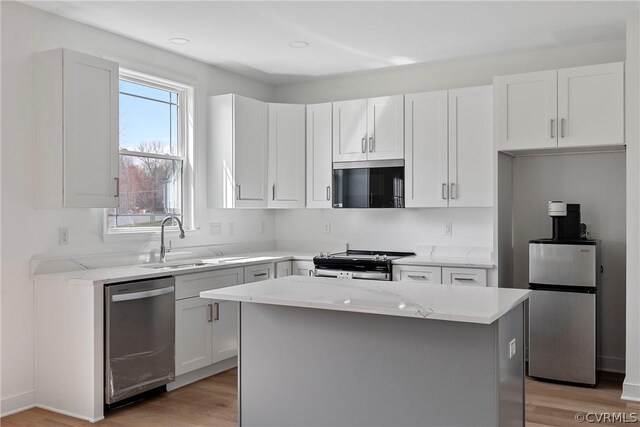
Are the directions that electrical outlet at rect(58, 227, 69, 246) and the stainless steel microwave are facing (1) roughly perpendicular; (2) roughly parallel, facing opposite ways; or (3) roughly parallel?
roughly perpendicular

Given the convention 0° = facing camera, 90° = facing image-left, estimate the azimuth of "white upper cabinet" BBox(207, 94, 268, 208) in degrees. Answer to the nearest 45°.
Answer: approximately 315°

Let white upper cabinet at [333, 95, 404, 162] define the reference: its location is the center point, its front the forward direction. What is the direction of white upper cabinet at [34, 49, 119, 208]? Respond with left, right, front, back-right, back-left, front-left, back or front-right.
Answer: front-right

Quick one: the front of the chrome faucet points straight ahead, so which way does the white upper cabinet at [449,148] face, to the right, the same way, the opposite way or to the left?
to the right

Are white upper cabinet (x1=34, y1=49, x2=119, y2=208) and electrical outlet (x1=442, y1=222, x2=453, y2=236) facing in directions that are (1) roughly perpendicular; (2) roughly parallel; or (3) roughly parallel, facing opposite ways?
roughly perpendicular

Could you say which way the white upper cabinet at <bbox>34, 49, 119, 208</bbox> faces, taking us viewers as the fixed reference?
facing the viewer and to the right of the viewer

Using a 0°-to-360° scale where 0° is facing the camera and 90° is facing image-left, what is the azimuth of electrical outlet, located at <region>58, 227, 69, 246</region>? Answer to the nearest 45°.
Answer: approximately 315°
